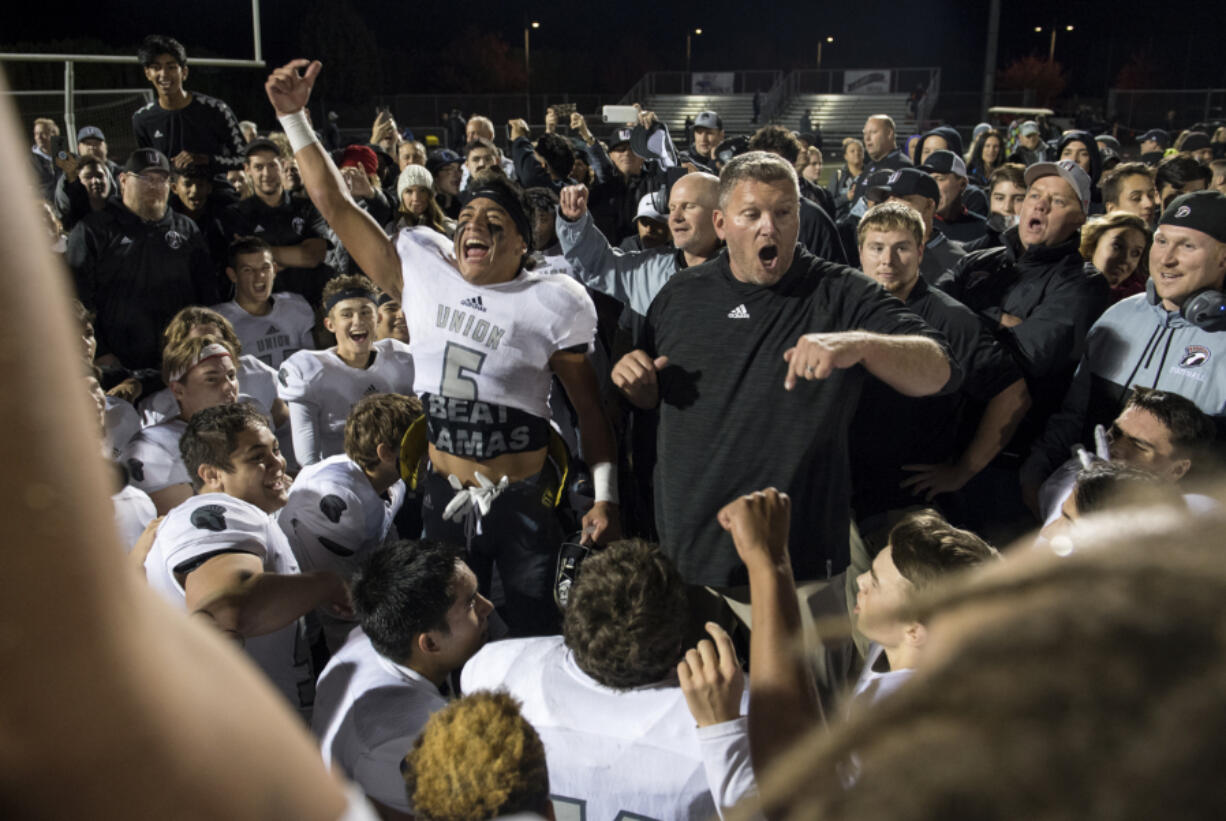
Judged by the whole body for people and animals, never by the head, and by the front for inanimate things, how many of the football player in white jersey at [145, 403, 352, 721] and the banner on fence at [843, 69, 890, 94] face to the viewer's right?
1

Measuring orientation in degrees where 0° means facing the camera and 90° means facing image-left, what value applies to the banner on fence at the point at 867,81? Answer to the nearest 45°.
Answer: approximately 0°

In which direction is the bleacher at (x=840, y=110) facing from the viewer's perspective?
toward the camera

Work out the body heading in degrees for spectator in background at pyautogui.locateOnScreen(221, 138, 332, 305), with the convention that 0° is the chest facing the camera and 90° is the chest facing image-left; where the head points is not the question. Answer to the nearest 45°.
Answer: approximately 0°

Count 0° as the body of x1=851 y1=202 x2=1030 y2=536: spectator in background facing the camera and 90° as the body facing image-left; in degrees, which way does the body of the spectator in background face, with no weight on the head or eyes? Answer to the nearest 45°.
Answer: approximately 45°

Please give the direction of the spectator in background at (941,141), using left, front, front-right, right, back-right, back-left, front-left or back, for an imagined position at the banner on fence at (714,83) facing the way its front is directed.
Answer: front

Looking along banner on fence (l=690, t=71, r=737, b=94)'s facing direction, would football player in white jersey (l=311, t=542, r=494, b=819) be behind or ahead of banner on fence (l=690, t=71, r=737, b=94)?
ahead

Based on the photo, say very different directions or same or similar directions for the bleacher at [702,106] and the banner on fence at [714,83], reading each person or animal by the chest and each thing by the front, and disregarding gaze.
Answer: same or similar directions

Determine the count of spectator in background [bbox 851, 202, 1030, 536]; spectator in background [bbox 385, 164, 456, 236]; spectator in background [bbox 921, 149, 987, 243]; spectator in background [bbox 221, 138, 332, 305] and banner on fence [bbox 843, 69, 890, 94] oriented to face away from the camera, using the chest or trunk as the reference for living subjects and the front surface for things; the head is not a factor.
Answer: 0

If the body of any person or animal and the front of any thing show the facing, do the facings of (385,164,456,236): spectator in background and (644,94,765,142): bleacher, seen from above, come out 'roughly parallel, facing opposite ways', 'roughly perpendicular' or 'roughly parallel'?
roughly parallel

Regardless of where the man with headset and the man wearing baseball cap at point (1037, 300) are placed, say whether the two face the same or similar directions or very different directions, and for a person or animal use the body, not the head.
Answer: same or similar directions

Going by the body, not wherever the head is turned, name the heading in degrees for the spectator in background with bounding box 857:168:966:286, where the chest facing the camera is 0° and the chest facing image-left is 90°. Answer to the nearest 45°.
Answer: approximately 45°

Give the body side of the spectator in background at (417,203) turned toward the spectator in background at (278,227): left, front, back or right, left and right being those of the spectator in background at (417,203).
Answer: right
